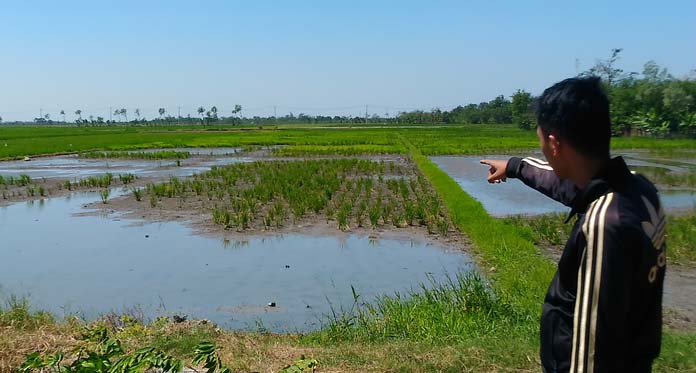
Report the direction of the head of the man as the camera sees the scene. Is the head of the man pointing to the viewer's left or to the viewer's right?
to the viewer's left

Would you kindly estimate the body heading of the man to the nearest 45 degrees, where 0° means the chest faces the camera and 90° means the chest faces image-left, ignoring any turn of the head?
approximately 135°

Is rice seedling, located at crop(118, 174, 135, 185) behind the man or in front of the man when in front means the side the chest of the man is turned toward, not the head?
in front
